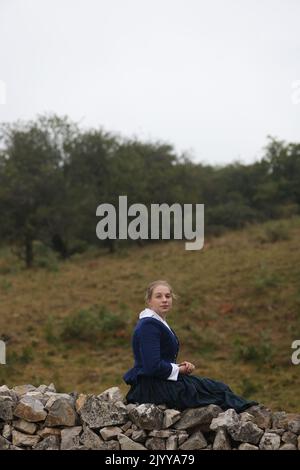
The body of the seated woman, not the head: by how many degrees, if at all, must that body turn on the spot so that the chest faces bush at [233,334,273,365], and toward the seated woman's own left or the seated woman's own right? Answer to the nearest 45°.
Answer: approximately 90° to the seated woman's own left

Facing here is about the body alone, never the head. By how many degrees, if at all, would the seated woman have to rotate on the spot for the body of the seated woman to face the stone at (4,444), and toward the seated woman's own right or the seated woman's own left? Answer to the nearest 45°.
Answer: approximately 180°

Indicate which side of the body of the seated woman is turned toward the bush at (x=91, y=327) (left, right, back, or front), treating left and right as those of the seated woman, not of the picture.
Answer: left

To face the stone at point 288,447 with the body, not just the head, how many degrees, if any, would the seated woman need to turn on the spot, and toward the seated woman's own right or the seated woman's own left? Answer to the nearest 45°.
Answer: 0° — they already face it

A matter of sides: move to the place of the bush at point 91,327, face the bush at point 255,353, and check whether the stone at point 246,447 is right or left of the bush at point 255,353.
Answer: right

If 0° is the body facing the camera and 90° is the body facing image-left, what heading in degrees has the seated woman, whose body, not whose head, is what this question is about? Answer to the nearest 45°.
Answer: approximately 270°

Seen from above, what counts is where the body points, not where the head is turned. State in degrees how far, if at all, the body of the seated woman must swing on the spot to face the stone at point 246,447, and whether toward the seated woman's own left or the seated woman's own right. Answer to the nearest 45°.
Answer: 0° — they already face it
